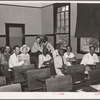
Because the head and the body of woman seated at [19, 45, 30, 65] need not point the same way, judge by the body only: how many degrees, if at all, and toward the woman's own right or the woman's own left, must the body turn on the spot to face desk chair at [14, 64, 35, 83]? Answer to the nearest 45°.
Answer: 0° — they already face it

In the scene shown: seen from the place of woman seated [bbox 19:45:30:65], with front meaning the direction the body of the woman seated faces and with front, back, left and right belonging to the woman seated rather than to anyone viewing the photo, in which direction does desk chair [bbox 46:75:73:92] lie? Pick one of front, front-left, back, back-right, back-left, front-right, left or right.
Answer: front

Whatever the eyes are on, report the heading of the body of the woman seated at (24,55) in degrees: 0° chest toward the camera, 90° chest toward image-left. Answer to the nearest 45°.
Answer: approximately 0°

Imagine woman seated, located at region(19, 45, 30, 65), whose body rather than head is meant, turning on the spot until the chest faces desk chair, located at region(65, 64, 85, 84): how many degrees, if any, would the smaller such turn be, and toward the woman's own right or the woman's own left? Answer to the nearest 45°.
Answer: approximately 45° to the woman's own left

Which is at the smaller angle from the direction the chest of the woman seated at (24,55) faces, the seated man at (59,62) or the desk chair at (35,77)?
the desk chair

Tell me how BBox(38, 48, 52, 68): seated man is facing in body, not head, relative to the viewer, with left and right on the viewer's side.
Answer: facing the viewer and to the right of the viewer

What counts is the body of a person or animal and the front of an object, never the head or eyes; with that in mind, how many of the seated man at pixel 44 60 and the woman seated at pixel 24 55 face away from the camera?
0

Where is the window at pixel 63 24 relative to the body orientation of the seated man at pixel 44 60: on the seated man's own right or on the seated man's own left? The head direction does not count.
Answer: on the seated man's own left

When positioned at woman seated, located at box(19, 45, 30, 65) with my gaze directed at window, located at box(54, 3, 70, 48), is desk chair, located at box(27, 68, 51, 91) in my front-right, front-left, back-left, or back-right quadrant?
back-right

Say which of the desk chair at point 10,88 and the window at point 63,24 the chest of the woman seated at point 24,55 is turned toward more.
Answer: the desk chair

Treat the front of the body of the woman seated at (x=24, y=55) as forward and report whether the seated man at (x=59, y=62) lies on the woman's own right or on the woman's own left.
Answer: on the woman's own left
